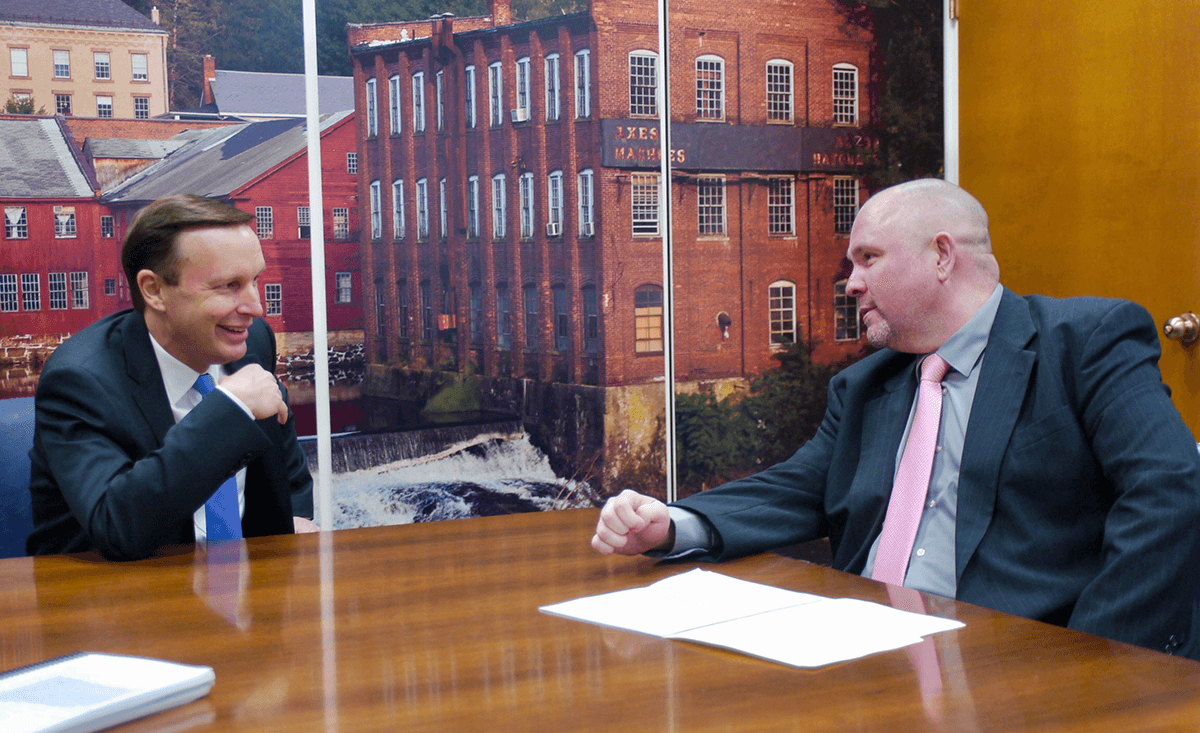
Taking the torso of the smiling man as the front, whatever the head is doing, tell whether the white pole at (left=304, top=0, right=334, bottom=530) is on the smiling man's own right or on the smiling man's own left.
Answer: on the smiling man's own left

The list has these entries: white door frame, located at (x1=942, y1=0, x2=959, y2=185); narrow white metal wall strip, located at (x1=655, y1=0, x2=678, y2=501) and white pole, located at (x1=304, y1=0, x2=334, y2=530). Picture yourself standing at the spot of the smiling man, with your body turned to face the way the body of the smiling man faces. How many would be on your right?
0

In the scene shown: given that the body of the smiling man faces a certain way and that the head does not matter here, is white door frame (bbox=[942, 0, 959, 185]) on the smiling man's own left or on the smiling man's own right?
on the smiling man's own left

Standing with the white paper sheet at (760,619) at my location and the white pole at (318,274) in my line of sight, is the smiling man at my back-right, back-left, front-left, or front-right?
front-left

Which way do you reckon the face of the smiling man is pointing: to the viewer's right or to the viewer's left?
to the viewer's right

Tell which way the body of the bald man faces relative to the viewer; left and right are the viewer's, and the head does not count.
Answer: facing the viewer and to the left of the viewer

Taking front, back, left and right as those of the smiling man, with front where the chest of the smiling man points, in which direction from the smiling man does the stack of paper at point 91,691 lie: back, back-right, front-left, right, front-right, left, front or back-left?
front-right

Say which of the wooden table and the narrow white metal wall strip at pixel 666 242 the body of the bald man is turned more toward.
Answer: the wooden table

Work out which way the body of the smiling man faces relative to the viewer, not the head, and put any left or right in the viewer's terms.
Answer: facing the viewer and to the right of the viewer

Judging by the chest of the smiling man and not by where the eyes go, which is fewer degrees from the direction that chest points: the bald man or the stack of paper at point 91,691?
the bald man

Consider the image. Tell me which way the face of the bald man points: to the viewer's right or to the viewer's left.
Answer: to the viewer's left

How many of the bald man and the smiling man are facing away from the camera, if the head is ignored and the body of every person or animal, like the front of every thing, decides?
0

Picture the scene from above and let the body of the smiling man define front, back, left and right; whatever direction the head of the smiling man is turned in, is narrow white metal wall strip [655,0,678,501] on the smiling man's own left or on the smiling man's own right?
on the smiling man's own left

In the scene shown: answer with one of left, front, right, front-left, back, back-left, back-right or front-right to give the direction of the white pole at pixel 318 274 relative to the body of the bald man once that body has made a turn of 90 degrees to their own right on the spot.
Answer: front
